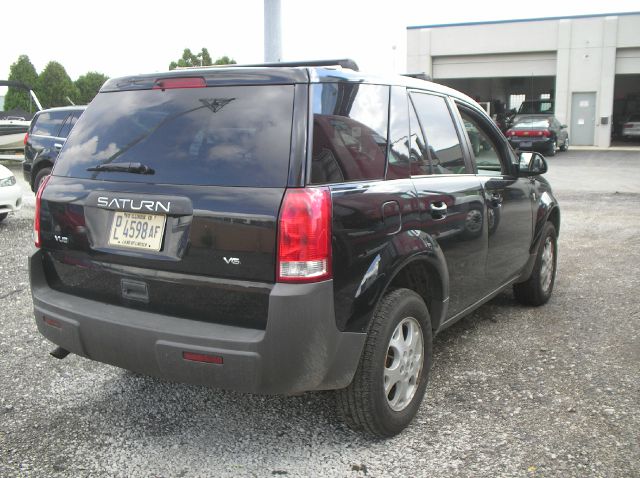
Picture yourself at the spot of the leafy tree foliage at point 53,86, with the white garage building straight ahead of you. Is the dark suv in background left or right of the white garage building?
right

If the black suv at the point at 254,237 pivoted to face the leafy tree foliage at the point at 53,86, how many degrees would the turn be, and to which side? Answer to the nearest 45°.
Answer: approximately 45° to its left

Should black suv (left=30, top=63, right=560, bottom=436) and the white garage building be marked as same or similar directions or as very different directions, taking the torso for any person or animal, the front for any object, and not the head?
very different directions

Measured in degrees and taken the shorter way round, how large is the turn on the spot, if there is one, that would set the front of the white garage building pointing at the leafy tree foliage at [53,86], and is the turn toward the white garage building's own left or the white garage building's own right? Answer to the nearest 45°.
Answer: approximately 90° to the white garage building's own right

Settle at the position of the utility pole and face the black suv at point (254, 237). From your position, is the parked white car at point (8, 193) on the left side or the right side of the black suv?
right

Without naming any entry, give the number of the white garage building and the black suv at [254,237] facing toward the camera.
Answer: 1

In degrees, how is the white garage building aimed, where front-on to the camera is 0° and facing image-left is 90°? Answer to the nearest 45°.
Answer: approximately 0°

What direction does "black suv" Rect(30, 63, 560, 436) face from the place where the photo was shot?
facing away from the viewer and to the right of the viewer

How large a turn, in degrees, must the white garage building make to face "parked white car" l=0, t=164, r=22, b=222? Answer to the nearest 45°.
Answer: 0° — it already faces it

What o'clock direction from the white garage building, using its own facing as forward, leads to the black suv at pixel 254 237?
The black suv is roughly at 12 o'clock from the white garage building.

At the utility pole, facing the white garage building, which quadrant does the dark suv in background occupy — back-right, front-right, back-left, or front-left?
back-left

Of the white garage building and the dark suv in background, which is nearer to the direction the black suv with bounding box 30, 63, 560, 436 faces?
the white garage building

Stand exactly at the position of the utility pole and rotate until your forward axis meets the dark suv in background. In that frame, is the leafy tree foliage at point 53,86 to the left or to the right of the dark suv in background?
right
